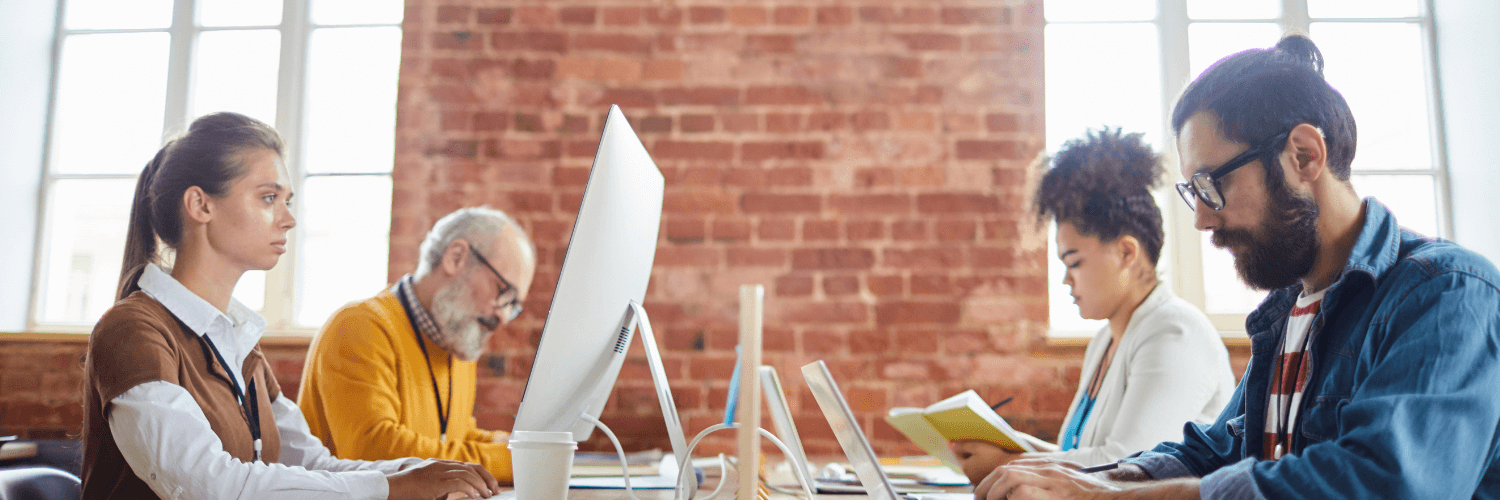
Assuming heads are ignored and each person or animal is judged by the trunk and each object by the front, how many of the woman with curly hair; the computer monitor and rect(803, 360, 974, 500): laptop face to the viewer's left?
2

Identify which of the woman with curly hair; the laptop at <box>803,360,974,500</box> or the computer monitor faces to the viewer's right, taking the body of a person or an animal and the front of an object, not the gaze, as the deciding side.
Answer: the laptop

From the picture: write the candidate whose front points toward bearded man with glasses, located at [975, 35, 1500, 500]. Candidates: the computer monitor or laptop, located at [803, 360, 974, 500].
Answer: the laptop

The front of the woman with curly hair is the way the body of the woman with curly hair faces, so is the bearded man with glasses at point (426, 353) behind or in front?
in front

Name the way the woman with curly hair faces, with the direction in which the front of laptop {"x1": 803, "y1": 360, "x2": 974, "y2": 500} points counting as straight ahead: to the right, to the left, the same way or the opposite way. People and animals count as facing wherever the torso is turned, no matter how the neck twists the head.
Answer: the opposite way

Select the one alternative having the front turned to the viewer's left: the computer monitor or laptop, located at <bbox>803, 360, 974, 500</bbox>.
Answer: the computer monitor

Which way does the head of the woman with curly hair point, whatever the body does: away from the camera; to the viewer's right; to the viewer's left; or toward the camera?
to the viewer's left

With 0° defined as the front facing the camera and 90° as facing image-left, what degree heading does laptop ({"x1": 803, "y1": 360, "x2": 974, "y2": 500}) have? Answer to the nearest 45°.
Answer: approximately 270°

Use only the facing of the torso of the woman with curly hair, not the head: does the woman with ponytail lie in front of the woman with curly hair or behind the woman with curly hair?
in front

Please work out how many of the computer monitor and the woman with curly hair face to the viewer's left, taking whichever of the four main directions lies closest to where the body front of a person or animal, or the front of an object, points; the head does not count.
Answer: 2

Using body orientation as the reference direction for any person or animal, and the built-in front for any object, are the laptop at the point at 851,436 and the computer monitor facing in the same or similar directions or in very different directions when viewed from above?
very different directions

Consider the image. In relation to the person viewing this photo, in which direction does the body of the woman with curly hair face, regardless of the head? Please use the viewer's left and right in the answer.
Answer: facing to the left of the viewer

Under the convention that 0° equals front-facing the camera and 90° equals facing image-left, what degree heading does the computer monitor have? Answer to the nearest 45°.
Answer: approximately 90°
